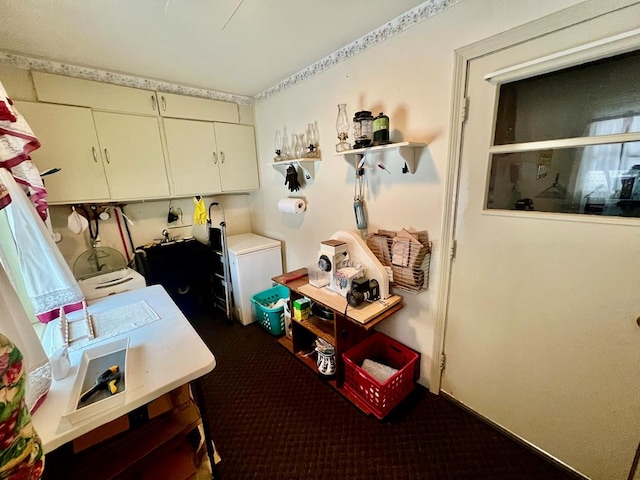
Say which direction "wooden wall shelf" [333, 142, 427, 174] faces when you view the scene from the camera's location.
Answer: facing the viewer and to the left of the viewer

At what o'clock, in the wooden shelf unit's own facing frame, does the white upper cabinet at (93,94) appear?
The white upper cabinet is roughly at 2 o'clock from the wooden shelf unit.

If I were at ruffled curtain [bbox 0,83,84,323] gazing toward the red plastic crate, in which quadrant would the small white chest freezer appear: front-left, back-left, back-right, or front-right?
front-left

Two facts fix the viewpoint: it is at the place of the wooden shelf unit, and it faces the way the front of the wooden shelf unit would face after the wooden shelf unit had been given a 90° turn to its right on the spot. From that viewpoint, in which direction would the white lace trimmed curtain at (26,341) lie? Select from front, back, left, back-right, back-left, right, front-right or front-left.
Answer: left

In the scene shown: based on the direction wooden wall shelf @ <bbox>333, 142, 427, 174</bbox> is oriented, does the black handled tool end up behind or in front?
in front

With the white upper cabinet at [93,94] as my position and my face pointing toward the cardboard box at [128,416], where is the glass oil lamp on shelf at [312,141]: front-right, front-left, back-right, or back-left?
front-left

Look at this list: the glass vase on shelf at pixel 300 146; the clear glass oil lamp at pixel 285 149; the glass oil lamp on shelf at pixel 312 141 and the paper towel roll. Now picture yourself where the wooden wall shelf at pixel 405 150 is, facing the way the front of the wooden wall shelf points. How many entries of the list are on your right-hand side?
4

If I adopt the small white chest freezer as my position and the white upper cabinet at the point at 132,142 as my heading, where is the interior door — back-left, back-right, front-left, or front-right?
back-left

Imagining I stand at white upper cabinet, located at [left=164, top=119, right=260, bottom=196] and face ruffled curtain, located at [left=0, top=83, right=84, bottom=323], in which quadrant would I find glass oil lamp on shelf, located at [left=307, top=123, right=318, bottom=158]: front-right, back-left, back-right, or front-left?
front-left

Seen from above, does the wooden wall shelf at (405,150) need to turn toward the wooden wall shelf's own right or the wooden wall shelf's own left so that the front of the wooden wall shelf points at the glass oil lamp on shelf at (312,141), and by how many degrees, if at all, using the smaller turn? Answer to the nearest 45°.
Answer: approximately 90° to the wooden wall shelf's own right

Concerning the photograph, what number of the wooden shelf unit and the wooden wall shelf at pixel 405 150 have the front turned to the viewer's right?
0

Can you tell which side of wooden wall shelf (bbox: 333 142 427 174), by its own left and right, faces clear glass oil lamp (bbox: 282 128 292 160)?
right

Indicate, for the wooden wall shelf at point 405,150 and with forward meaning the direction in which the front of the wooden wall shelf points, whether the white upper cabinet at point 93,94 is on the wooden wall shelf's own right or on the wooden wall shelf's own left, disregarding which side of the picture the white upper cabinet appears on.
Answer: on the wooden wall shelf's own right

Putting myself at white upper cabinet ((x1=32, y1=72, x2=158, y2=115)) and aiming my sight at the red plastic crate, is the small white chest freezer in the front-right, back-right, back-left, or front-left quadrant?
front-left
